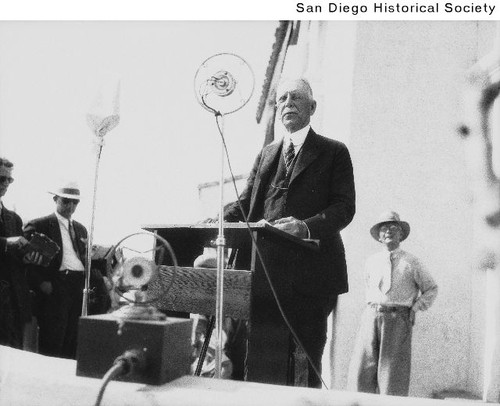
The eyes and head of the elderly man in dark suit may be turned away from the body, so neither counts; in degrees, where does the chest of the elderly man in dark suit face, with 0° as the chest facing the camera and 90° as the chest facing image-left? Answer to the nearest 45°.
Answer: approximately 45°

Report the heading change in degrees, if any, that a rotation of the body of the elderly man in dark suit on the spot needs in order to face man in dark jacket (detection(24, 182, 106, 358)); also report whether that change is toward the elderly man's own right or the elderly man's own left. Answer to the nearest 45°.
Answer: approximately 90° to the elderly man's own right

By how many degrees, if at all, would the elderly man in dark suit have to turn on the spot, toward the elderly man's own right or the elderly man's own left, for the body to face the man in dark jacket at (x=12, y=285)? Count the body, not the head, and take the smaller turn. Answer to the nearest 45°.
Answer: approximately 90° to the elderly man's own right

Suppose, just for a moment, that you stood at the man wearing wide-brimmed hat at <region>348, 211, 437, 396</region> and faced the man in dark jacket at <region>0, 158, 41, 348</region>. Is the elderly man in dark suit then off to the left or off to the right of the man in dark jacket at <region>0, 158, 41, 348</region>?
left

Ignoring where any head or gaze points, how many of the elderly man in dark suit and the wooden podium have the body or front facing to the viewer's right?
0

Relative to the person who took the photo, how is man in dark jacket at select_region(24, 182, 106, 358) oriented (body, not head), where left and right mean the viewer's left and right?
facing the viewer and to the right of the viewer
